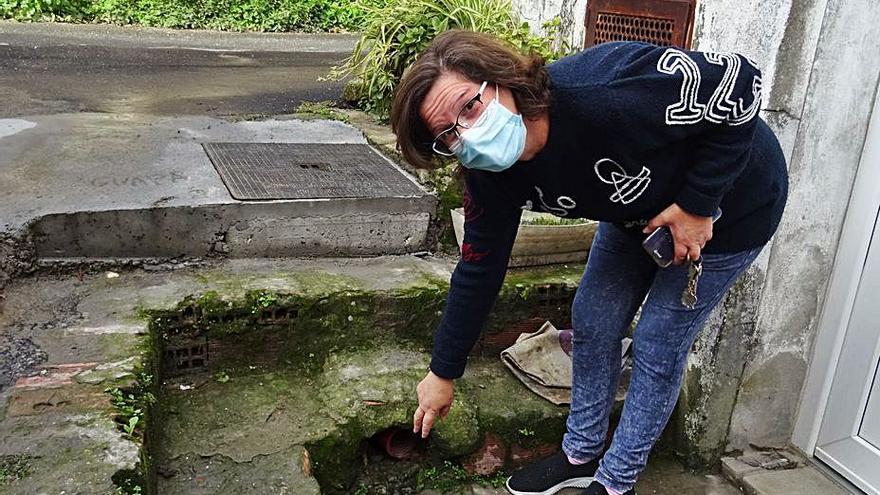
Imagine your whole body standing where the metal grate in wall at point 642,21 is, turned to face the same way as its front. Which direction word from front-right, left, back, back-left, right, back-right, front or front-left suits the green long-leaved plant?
back-right

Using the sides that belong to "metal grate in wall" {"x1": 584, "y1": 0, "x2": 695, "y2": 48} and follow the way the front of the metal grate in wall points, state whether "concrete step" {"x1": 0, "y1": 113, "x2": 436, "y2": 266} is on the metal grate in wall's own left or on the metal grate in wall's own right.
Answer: on the metal grate in wall's own right

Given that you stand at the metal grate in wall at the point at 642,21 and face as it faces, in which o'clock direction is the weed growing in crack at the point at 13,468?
The weed growing in crack is roughly at 1 o'clock from the metal grate in wall.

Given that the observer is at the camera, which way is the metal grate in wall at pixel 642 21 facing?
facing the viewer

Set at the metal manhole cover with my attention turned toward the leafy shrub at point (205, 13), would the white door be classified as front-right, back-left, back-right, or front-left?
back-right

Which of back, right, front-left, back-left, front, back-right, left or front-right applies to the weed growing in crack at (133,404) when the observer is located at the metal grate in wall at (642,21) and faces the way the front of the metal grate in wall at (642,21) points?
front-right

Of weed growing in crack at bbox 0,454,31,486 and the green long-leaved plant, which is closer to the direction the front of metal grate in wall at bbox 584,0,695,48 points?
the weed growing in crack

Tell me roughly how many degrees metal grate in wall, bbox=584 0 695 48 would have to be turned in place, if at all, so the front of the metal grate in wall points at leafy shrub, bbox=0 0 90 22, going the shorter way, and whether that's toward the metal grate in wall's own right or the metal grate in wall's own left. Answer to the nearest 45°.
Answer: approximately 135° to the metal grate in wall's own right

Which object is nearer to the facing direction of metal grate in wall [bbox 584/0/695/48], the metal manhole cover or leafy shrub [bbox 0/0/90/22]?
the metal manhole cover

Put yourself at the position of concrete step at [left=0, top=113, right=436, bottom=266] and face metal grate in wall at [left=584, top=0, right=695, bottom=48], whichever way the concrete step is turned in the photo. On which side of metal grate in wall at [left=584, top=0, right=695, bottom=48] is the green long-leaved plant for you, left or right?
left

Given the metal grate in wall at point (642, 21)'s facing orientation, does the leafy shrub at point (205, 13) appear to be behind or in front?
behind

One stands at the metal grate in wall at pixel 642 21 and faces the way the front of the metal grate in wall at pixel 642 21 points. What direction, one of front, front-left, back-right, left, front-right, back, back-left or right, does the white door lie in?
front-left

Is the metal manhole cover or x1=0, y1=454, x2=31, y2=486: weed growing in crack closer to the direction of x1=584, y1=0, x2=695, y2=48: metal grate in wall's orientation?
the weed growing in crack

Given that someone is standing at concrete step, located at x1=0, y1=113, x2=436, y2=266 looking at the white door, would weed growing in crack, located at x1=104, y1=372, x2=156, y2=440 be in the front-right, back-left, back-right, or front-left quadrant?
front-right

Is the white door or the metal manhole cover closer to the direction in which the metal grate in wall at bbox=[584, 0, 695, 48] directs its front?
the white door

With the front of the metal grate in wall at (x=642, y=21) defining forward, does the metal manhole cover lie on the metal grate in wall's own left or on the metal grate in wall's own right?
on the metal grate in wall's own right

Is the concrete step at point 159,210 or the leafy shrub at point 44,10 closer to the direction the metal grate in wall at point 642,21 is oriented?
the concrete step
